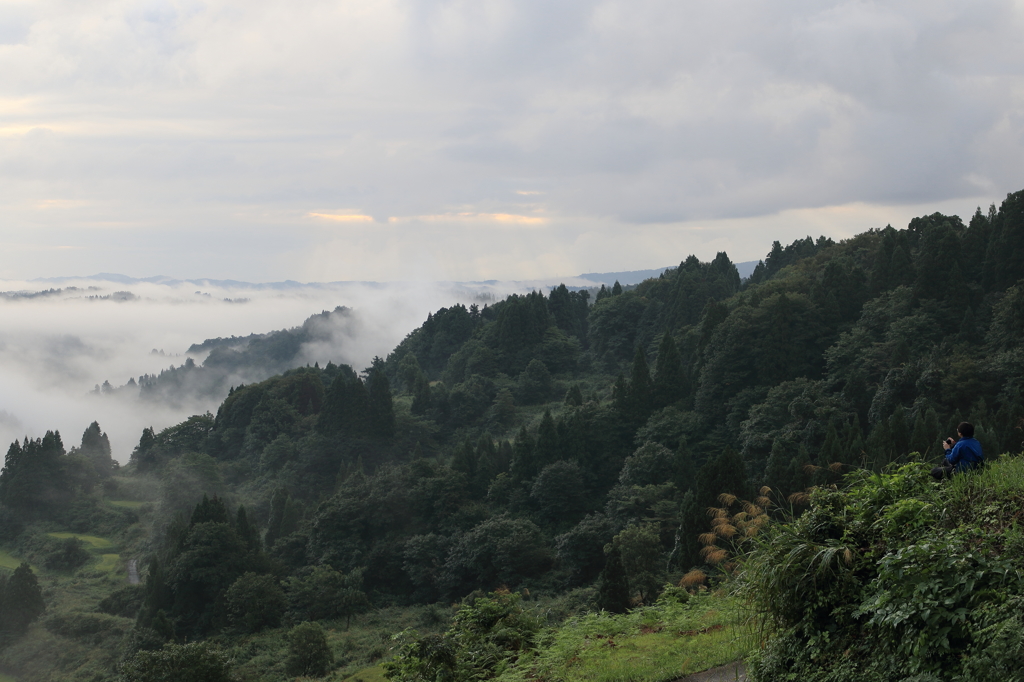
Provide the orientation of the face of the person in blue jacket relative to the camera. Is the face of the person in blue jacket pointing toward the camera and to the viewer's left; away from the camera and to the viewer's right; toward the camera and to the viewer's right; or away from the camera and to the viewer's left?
away from the camera and to the viewer's left

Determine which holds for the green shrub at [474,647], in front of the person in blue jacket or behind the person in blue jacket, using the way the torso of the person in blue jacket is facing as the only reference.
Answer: in front

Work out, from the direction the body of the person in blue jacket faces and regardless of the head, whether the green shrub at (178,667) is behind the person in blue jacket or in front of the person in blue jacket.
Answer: in front

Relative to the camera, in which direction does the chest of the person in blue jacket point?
to the viewer's left
